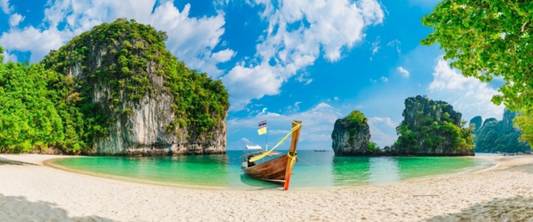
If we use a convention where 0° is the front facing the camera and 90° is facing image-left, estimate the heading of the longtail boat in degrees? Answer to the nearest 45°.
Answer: approximately 315°
